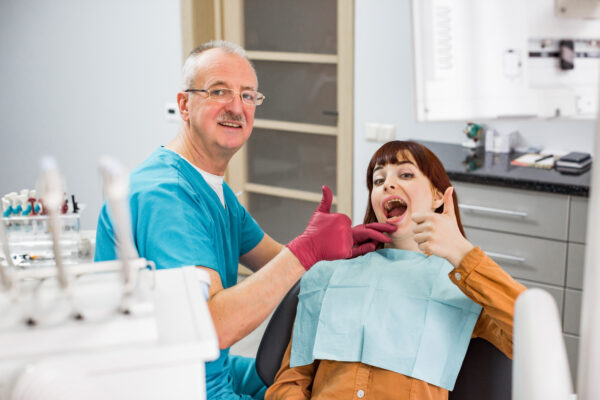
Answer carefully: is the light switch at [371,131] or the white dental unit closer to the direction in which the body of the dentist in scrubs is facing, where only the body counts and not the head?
the white dental unit

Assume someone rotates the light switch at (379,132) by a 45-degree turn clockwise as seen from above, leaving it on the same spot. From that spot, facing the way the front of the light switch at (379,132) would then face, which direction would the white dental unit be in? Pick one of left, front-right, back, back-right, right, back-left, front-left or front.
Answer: front-left

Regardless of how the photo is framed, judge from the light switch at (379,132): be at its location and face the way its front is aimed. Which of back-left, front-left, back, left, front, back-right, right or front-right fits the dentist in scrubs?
front

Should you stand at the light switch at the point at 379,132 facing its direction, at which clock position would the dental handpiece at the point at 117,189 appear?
The dental handpiece is roughly at 12 o'clock from the light switch.

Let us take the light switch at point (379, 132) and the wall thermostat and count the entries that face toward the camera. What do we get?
2

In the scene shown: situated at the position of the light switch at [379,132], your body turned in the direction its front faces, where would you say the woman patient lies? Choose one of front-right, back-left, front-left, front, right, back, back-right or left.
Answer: front

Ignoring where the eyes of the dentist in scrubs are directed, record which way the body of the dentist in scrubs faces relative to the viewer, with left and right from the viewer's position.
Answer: facing the viewer and to the right of the viewer

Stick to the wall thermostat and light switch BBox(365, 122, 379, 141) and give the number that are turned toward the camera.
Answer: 2

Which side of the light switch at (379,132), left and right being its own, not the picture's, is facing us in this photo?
front
